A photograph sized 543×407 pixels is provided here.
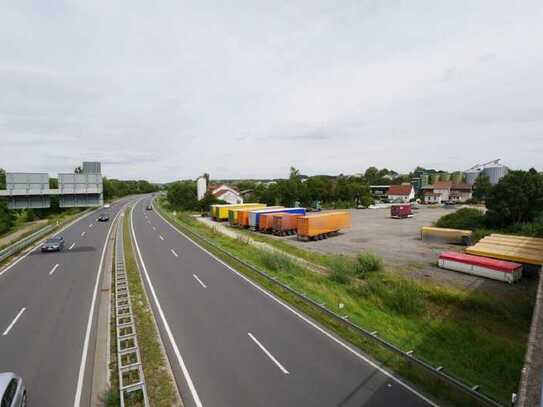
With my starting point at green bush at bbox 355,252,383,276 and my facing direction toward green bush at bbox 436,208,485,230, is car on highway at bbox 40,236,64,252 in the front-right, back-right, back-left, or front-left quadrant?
back-left

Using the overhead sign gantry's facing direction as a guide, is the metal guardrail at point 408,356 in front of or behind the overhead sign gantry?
behind

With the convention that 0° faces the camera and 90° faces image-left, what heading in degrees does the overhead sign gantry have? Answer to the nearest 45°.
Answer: approximately 180°

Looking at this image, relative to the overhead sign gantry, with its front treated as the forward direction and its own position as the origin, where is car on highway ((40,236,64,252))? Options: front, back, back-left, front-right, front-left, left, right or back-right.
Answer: back

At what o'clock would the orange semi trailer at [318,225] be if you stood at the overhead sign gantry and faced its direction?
The orange semi trailer is roughly at 4 o'clock from the overhead sign gantry.

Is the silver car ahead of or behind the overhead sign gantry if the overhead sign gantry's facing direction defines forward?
behind

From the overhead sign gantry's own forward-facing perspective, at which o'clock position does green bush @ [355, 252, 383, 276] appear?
The green bush is roughly at 5 o'clock from the overhead sign gantry.

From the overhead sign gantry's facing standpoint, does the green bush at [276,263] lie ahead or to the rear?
to the rear

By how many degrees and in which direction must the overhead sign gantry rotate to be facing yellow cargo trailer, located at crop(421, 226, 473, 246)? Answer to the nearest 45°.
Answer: approximately 135° to its right

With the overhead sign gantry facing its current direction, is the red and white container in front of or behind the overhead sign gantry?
behind
